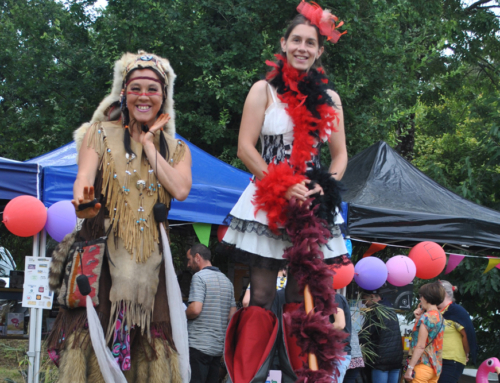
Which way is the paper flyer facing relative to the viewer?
toward the camera

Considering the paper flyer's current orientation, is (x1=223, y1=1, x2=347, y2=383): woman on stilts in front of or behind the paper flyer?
in front

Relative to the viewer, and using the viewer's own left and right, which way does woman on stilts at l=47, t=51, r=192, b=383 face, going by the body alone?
facing the viewer

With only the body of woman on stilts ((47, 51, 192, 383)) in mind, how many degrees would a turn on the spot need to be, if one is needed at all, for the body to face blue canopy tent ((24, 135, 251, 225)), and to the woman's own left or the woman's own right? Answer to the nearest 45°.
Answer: approximately 180°

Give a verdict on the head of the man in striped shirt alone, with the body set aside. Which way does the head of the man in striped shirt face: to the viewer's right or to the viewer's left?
to the viewer's left

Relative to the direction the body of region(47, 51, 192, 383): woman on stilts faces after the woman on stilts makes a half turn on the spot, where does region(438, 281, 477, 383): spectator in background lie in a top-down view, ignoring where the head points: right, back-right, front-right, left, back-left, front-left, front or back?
front-right

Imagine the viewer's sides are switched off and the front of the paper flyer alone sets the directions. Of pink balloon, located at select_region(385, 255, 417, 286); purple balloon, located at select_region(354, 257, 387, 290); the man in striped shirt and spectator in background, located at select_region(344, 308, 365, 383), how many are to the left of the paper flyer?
4

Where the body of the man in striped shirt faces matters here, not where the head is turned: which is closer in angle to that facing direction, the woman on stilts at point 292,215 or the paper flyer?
the paper flyer
